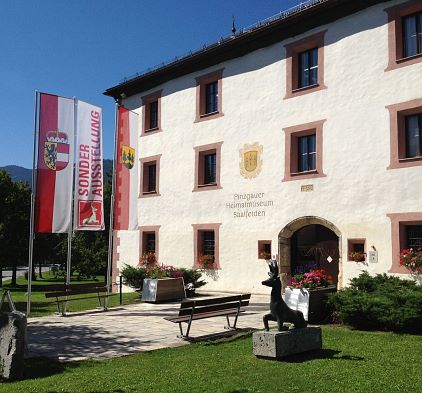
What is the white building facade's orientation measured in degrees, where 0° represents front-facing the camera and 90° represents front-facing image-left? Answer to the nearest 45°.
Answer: approximately 45°

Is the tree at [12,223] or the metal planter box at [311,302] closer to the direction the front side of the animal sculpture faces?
the tree

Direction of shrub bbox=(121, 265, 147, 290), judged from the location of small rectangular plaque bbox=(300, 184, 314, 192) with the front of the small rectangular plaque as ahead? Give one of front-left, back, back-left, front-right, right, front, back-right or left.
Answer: front-right

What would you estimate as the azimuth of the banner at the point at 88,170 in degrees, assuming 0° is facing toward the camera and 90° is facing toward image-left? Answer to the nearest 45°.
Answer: approximately 0°

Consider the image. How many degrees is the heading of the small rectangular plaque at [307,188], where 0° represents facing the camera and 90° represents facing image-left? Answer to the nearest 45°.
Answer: approximately 45°

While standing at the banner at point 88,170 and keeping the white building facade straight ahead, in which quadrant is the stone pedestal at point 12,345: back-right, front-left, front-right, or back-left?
back-right

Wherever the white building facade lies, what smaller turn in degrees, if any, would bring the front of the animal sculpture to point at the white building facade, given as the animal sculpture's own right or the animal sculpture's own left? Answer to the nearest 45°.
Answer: approximately 90° to the animal sculpture's own right

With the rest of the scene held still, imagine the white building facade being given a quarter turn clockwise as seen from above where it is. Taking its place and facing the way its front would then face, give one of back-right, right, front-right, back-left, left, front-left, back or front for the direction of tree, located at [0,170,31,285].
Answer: front

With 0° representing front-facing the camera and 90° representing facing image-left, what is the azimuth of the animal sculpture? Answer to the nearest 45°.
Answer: approximately 90°

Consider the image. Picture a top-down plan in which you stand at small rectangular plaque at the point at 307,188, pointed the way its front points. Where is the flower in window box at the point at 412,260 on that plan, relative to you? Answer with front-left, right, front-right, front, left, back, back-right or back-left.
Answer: left
